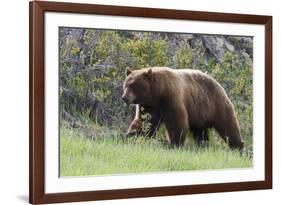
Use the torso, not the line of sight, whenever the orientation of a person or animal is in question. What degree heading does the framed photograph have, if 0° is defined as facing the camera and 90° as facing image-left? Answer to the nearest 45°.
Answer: approximately 315°
